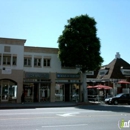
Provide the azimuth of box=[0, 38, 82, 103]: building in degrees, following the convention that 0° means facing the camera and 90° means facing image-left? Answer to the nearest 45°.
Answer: approximately 0°

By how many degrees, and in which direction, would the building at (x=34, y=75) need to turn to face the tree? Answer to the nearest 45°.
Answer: approximately 90° to its left

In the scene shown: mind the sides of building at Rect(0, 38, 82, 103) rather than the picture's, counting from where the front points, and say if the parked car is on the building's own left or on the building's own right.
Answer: on the building's own left

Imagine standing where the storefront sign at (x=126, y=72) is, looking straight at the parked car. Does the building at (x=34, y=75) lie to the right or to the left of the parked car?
right

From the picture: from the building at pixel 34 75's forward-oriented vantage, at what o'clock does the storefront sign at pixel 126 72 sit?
The storefront sign is roughly at 8 o'clock from the building.

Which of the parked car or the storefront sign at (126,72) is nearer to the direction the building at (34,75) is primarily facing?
the parked car
